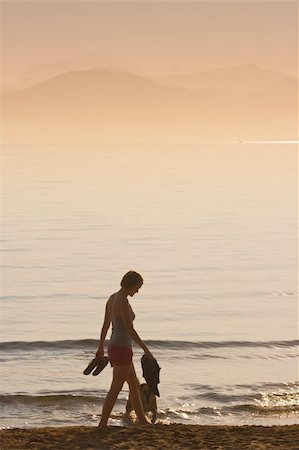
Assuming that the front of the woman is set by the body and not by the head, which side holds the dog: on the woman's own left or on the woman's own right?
on the woman's own left

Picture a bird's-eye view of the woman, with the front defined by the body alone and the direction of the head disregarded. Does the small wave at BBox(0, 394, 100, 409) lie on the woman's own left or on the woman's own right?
on the woman's own left

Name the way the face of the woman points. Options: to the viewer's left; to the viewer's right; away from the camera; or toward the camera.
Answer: to the viewer's right

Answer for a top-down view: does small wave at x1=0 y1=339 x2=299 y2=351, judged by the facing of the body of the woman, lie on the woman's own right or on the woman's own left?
on the woman's own left

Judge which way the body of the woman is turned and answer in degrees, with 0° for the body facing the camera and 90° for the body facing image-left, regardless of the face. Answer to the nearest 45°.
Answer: approximately 270°
